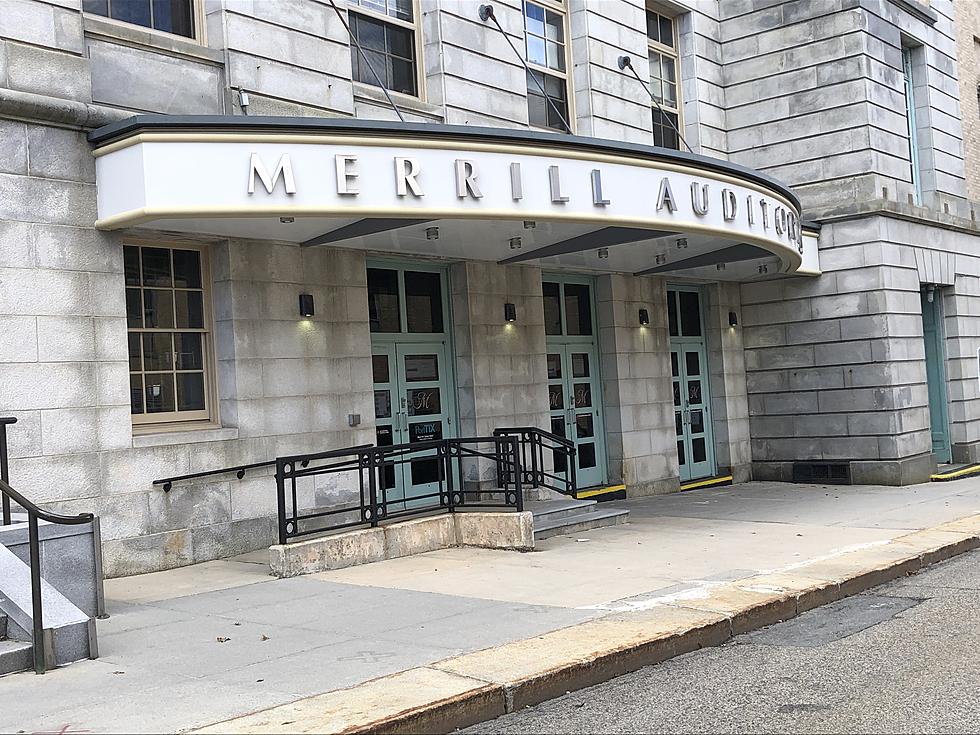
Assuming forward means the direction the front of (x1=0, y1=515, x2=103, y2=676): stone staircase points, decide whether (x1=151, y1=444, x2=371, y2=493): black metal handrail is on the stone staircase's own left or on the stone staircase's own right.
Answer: on the stone staircase's own left

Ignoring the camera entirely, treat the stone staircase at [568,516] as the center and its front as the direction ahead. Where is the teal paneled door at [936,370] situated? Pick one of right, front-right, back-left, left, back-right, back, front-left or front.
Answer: left

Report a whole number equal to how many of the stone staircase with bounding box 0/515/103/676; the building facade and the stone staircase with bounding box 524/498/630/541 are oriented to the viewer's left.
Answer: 0

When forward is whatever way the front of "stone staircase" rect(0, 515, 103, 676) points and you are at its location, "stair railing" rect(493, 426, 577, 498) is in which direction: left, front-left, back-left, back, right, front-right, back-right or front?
left

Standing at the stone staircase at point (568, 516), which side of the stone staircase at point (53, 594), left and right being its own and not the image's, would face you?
left

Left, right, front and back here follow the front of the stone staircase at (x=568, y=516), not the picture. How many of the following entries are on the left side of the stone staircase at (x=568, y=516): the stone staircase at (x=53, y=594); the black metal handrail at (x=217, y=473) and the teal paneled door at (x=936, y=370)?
1

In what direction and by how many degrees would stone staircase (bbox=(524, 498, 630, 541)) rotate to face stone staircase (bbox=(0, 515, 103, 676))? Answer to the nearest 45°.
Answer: approximately 90° to its right

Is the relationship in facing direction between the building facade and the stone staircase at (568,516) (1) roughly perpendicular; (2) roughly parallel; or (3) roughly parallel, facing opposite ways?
roughly parallel

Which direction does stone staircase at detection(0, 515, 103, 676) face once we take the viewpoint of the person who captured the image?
facing the viewer and to the right of the viewer
